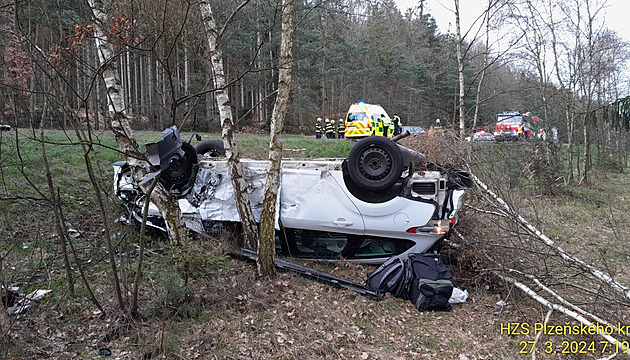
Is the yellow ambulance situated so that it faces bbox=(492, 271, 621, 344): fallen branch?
no

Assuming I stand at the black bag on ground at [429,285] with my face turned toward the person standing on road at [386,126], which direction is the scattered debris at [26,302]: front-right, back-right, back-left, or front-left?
back-left

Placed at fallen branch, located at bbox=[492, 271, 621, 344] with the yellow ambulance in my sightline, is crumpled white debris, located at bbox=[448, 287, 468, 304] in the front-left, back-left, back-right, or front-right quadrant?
front-left

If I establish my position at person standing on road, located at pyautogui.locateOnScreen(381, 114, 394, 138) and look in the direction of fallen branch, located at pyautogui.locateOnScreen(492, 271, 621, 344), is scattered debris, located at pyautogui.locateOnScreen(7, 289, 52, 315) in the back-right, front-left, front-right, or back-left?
front-right
